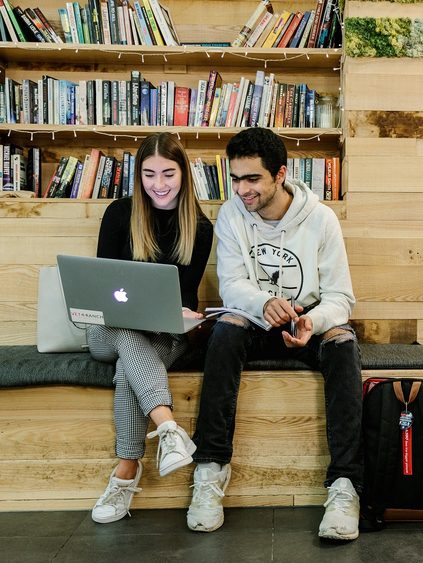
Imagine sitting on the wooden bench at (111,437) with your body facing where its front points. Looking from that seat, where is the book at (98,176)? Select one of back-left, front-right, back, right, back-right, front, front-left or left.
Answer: back
